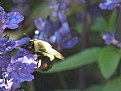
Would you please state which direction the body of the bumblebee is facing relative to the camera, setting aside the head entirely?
to the viewer's left

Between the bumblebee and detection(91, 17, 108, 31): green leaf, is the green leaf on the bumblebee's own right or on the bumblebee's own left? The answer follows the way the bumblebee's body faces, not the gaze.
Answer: on the bumblebee's own right
